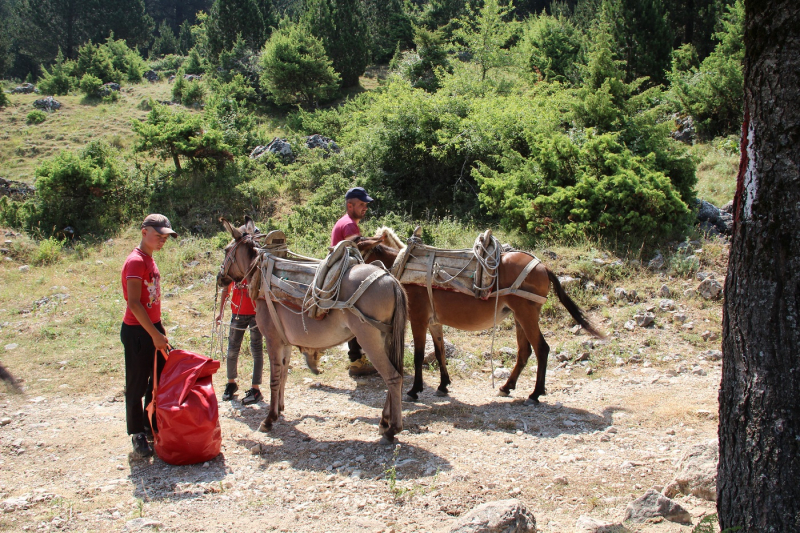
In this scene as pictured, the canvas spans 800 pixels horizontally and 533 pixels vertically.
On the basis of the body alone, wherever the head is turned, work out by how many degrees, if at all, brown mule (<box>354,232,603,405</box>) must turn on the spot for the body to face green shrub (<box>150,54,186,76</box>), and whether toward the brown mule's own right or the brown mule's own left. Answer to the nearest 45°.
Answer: approximately 45° to the brown mule's own right

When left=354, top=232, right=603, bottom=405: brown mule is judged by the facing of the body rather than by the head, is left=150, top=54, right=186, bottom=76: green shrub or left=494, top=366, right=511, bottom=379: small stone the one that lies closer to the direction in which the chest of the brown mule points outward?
the green shrub

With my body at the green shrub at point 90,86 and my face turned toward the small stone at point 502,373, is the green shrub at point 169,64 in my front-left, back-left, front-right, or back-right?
back-left

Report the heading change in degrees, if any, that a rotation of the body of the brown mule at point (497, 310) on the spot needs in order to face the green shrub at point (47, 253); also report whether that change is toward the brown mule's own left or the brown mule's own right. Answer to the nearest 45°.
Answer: approximately 45° to the brown mule's own right

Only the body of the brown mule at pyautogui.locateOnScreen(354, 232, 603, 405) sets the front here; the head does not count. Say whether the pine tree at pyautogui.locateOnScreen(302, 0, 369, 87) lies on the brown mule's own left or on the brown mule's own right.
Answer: on the brown mule's own right

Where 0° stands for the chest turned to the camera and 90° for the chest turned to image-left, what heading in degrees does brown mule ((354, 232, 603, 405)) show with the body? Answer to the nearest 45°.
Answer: approximately 90°

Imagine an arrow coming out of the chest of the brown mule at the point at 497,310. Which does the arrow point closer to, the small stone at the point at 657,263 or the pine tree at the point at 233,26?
the pine tree

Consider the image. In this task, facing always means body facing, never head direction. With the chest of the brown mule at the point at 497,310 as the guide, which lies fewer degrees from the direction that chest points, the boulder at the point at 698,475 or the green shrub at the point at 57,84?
the green shrub

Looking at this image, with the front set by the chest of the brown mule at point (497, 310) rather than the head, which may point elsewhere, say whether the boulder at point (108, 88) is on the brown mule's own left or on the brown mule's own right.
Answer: on the brown mule's own right

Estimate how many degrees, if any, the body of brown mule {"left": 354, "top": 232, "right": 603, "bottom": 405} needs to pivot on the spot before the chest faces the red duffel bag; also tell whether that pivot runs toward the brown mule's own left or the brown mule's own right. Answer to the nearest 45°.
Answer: approximately 45° to the brown mule's own left
